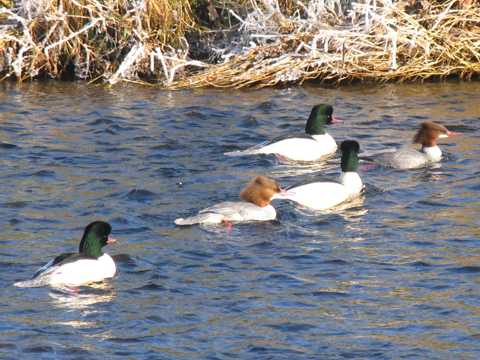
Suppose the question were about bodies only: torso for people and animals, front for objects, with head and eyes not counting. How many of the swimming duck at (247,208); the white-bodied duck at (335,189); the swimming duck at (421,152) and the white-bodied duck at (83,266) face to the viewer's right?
4

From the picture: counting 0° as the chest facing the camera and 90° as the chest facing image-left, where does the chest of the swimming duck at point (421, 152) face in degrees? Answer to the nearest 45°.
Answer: approximately 270°

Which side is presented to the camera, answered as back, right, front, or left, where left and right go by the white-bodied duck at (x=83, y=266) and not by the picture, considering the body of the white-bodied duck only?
right

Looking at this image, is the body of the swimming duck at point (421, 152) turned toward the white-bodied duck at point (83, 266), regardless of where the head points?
no

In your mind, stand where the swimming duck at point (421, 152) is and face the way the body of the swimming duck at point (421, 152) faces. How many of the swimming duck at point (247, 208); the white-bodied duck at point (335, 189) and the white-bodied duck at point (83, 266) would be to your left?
0

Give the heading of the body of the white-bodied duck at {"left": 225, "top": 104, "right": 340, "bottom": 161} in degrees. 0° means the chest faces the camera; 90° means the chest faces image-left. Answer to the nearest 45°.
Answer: approximately 270°

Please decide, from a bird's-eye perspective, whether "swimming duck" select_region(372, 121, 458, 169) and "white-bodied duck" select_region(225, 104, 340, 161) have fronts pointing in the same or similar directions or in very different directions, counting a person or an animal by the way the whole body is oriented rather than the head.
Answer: same or similar directions

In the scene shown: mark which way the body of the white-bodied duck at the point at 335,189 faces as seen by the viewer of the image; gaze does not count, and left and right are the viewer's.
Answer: facing to the right of the viewer

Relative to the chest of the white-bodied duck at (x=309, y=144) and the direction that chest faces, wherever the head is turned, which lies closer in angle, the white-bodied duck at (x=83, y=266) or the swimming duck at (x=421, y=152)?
the swimming duck

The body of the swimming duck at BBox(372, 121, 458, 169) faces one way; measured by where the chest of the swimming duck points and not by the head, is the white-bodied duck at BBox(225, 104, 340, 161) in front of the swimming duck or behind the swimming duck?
behind

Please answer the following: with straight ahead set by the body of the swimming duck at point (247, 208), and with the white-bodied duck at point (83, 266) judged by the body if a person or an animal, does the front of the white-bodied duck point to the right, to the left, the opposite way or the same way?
the same way

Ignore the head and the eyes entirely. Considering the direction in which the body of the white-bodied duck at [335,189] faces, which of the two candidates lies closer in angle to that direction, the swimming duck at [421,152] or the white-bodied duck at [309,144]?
the swimming duck

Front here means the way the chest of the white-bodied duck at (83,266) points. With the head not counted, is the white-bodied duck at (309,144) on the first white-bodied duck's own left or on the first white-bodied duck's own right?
on the first white-bodied duck's own left

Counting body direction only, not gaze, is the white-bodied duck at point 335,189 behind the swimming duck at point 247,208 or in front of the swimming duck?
in front

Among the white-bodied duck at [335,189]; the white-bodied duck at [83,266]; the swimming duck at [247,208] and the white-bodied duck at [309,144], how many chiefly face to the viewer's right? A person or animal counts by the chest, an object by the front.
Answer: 4

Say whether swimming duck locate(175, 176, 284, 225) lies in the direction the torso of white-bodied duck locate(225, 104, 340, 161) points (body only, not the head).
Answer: no

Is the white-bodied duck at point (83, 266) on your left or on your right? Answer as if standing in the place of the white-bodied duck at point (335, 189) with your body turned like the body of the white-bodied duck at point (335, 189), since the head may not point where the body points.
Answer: on your right

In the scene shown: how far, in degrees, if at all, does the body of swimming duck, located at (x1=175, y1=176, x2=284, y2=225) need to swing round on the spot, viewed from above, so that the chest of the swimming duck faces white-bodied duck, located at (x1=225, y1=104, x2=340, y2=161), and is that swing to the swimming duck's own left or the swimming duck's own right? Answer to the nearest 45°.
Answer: approximately 90° to the swimming duck's own left

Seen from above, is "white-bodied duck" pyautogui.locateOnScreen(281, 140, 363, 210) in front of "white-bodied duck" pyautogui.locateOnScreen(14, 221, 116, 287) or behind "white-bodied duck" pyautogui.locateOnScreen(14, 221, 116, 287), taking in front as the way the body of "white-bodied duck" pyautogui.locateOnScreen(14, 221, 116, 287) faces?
in front
